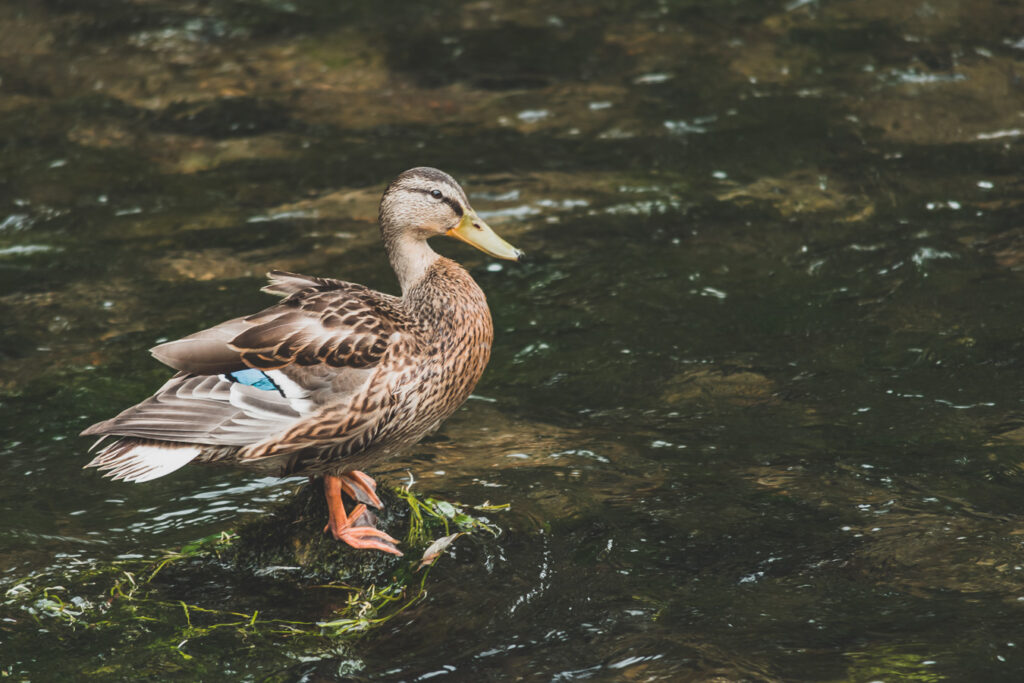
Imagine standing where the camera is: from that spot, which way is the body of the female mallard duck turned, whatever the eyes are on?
to the viewer's right
